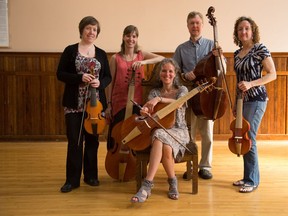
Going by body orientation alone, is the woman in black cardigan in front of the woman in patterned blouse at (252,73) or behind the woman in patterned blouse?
in front

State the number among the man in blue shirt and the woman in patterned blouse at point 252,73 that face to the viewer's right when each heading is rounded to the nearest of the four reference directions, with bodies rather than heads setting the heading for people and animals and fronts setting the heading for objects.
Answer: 0

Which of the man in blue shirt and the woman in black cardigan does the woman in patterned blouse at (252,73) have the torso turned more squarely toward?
the woman in black cardigan

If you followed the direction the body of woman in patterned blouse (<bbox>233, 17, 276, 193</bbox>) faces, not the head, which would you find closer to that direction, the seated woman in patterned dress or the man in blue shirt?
the seated woman in patterned dress

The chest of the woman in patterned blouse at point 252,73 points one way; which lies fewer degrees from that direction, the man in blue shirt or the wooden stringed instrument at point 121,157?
the wooden stringed instrument

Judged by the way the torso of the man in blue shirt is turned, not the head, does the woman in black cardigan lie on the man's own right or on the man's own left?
on the man's own right

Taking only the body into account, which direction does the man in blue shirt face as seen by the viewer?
toward the camera

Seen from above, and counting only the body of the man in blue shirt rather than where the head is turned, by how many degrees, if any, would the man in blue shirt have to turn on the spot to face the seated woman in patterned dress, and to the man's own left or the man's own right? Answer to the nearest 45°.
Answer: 0° — they already face them

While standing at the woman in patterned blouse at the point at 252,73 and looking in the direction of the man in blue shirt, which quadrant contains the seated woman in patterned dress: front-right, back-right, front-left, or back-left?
front-left

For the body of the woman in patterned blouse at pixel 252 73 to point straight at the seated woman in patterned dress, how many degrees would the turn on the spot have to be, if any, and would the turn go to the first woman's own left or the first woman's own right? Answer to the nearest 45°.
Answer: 0° — they already face them

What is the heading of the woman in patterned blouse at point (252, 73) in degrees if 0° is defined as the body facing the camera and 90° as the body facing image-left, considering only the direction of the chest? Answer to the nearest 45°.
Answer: approximately 45°

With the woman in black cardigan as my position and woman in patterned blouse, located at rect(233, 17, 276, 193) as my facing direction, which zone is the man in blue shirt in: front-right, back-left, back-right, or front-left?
front-left

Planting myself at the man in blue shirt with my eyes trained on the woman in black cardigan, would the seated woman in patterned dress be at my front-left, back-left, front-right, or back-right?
front-left

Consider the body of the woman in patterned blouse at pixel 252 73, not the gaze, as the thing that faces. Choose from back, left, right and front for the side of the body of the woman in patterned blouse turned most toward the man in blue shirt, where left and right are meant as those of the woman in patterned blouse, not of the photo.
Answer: right

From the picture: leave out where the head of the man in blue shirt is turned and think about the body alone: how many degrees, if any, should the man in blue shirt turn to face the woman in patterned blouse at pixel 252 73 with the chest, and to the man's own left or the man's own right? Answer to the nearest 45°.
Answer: approximately 45° to the man's own left

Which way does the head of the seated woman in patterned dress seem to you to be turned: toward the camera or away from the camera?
toward the camera
